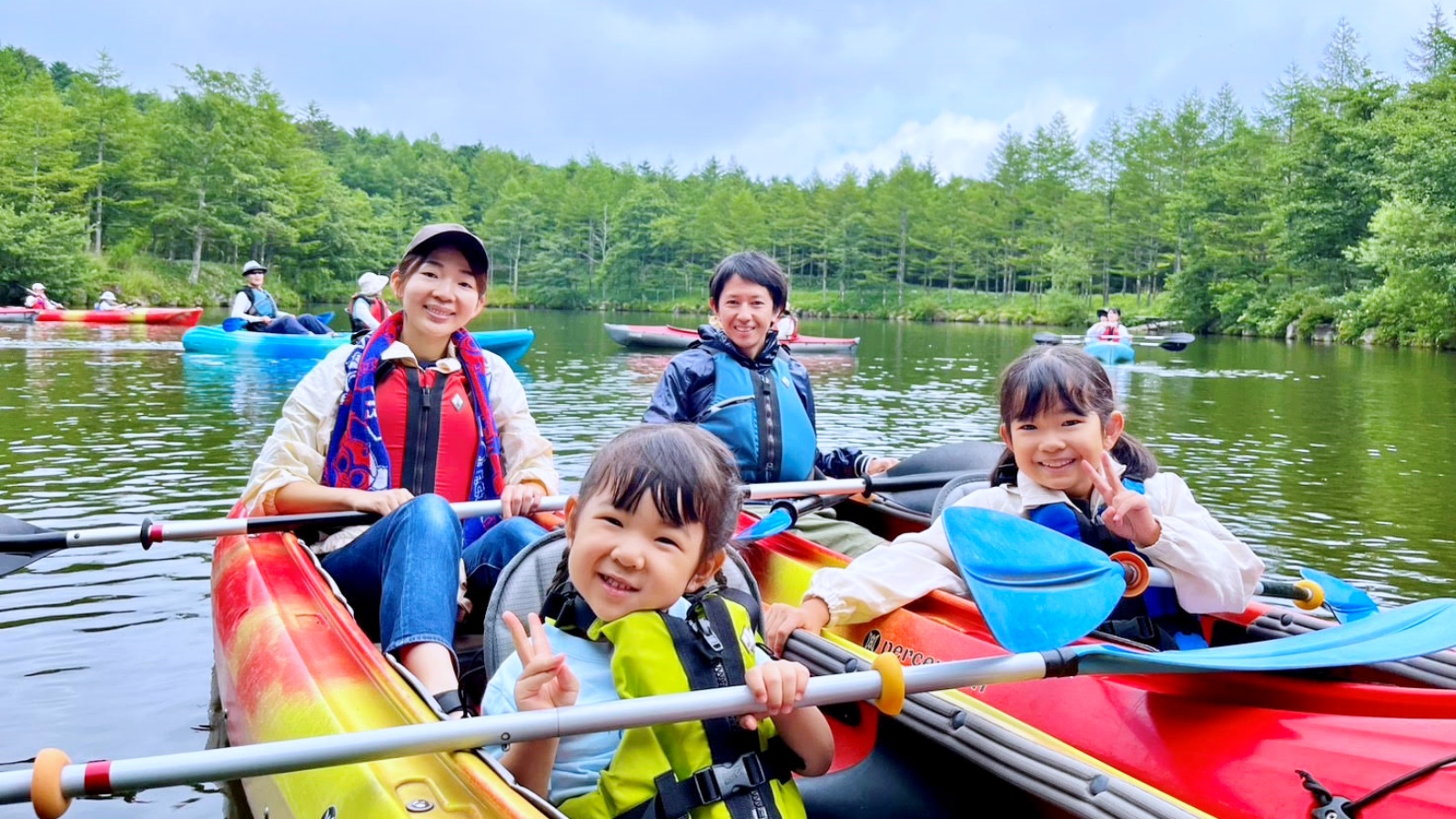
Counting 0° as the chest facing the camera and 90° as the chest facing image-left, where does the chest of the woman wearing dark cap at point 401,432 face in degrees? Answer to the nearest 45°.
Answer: approximately 0°

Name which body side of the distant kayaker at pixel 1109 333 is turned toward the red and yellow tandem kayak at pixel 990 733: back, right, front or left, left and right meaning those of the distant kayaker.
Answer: front

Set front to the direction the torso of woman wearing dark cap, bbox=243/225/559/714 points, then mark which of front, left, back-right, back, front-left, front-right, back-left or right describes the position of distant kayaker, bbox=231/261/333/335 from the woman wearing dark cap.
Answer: back

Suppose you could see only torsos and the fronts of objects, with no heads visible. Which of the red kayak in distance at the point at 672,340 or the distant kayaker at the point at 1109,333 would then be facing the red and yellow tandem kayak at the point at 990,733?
the distant kayaker

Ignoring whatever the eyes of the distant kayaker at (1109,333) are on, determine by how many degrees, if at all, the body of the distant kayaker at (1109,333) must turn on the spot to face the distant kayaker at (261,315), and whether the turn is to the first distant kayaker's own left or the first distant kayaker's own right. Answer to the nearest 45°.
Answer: approximately 45° to the first distant kayaker's own right

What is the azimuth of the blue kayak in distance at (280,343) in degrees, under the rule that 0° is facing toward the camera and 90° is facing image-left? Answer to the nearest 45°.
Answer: approximately 270°

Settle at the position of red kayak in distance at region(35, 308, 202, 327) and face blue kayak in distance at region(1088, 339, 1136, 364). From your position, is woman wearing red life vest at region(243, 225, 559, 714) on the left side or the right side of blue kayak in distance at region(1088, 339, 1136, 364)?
right

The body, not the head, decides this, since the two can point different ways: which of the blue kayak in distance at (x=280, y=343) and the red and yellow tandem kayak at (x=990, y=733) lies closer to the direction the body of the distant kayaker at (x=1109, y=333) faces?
the red and yellow tandem kayak

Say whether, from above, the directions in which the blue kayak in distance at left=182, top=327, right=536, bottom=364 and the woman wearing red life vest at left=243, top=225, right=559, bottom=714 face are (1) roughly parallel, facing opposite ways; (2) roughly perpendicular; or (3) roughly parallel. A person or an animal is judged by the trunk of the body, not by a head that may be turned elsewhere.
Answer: roughly perpendicular

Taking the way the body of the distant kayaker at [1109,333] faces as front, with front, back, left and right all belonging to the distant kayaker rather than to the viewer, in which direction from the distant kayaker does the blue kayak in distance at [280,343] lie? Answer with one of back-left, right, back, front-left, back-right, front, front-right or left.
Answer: front-right

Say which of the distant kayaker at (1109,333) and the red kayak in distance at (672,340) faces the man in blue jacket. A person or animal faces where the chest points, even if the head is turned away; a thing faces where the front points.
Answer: the distant kayaker
